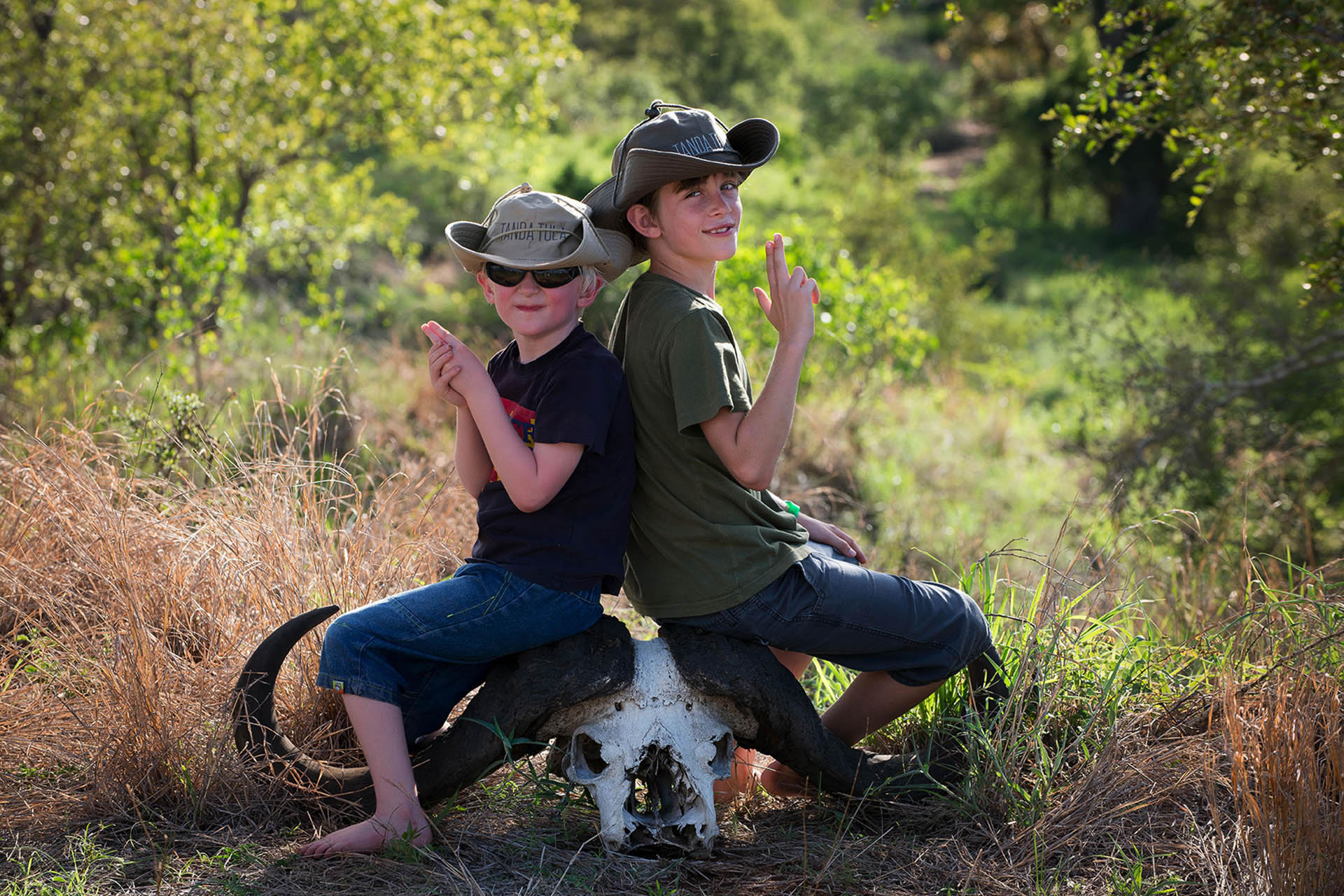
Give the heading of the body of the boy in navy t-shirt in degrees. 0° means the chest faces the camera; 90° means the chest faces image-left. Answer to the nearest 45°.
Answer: approximately 45°

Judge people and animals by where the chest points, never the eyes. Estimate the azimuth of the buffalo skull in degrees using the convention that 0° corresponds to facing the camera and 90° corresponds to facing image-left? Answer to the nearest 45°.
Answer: approximately 0°

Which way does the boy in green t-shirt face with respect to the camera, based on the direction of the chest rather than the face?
to the viewer's right
